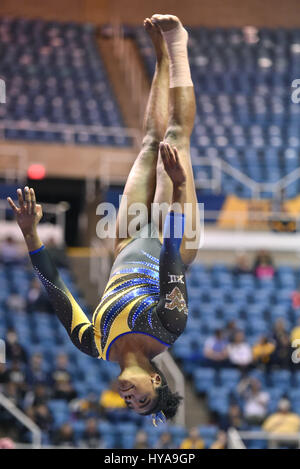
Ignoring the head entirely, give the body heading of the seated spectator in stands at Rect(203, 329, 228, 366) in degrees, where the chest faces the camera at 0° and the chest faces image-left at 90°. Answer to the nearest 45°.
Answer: approximately 0°

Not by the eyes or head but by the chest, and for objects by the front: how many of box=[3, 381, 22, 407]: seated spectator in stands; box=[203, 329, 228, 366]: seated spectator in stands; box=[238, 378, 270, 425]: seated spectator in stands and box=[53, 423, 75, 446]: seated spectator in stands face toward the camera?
4

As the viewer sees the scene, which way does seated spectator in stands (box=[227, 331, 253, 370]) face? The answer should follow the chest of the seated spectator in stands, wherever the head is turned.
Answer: toward the camera

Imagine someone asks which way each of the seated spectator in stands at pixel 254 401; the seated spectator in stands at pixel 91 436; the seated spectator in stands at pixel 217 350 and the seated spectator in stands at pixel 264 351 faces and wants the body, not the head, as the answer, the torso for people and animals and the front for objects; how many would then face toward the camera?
4

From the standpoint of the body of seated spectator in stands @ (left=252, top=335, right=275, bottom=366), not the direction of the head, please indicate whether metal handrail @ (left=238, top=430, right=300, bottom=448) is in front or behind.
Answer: in front

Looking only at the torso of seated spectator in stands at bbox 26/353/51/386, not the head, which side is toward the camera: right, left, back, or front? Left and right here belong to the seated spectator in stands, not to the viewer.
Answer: front

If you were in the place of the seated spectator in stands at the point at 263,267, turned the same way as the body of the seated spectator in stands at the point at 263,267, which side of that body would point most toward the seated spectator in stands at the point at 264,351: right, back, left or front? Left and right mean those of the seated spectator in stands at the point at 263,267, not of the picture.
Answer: front

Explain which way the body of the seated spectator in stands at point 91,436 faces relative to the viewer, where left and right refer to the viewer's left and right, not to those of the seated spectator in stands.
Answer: facing the viewer

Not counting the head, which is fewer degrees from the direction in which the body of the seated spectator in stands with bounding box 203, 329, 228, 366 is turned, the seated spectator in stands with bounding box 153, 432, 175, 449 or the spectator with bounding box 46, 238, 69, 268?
the seated spectator in stands

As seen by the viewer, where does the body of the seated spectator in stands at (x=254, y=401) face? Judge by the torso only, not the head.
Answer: toward the camera

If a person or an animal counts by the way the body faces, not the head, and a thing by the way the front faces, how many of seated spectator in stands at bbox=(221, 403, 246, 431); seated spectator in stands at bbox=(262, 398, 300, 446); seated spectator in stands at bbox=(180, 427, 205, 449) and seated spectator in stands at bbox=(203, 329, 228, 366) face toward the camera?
4

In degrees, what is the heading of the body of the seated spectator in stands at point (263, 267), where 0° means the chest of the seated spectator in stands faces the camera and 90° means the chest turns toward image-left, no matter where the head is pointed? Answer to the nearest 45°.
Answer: approximately 0°
